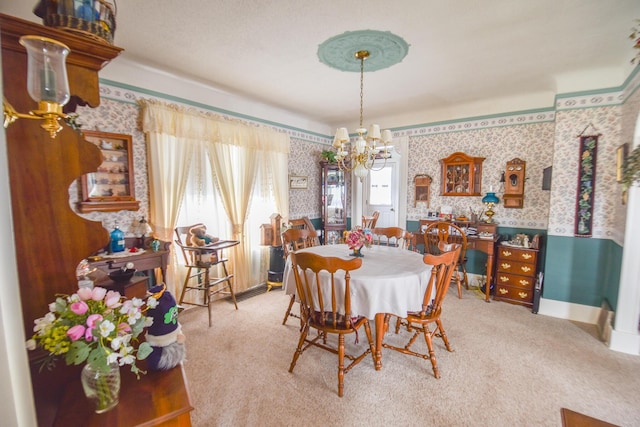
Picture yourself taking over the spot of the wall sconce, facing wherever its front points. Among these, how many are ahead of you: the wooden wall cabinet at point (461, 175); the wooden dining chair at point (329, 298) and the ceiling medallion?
3

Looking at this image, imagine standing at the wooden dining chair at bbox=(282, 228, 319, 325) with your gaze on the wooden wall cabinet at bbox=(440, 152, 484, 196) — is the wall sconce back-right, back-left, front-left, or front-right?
back-right

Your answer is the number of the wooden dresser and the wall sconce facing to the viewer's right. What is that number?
1

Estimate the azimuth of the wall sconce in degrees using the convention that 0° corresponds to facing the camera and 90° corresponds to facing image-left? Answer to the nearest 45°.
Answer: approximately 270°

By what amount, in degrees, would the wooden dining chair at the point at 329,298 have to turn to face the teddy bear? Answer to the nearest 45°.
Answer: approximately 90° to its left

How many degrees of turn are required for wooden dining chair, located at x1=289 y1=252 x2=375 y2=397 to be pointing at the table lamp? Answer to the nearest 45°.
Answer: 0° — it already faces it

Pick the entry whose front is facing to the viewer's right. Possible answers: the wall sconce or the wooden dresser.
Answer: the wall sconce
